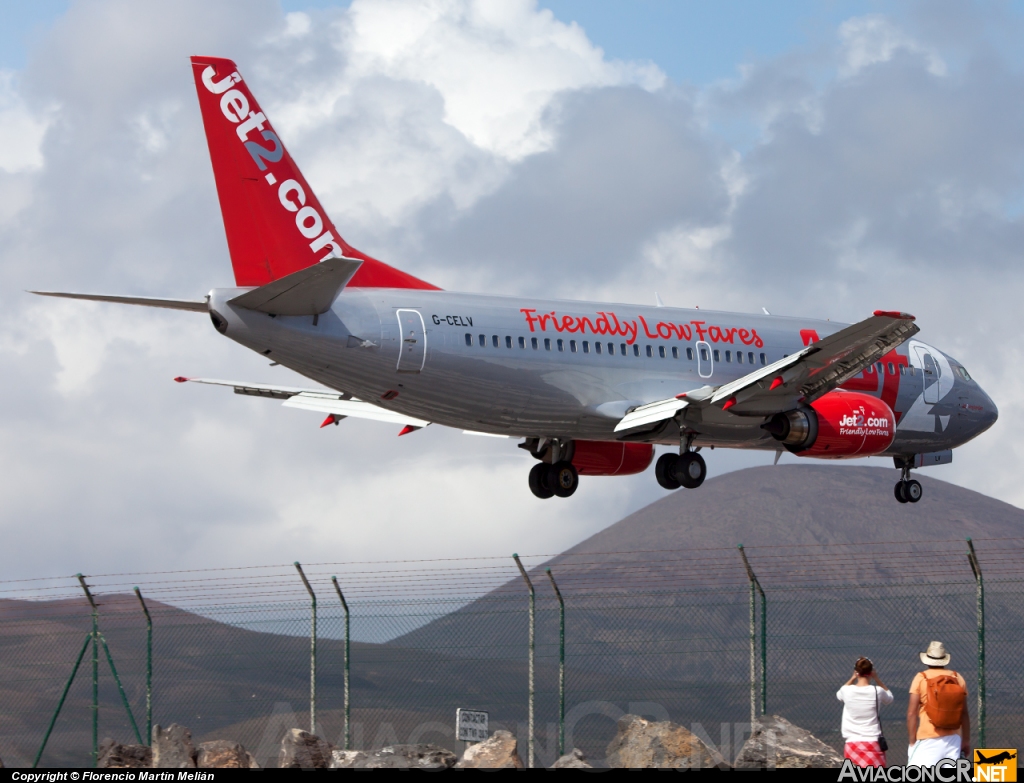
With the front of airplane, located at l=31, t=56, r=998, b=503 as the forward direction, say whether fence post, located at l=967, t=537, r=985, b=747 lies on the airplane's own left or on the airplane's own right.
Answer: on the airplane's own right

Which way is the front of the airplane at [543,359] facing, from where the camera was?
facing away from the viewer and to the right of the viewer

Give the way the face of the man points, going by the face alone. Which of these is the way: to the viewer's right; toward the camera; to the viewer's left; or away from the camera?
away from the camera

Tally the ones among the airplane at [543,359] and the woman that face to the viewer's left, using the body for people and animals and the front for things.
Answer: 0

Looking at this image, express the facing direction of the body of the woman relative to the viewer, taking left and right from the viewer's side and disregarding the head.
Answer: facing away from the viewer

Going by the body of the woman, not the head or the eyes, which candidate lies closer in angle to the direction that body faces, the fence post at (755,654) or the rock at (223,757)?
the fence post

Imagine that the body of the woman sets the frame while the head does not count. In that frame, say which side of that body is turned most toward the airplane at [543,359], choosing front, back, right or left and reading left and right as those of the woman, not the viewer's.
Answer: front

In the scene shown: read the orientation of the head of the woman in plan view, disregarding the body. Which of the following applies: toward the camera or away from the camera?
away from the camera

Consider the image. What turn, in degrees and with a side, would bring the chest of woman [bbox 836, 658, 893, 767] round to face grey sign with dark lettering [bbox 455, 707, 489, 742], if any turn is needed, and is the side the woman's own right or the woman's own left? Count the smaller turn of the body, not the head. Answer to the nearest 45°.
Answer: approximately 45° to the woman's own left

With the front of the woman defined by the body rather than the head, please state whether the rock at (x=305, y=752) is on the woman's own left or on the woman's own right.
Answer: on the woman's own left

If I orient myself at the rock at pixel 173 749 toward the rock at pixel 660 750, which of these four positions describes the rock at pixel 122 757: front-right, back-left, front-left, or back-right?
back-right

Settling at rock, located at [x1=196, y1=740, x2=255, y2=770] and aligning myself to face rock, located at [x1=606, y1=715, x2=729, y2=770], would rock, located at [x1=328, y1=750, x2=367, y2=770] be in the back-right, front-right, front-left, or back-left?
front-right

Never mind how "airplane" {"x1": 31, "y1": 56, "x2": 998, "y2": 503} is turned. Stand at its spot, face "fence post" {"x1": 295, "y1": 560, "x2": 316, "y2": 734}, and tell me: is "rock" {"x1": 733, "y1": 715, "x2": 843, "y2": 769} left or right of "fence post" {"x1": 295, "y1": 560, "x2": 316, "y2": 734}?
left

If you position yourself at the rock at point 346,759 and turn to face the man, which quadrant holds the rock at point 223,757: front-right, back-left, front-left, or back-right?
back-right
